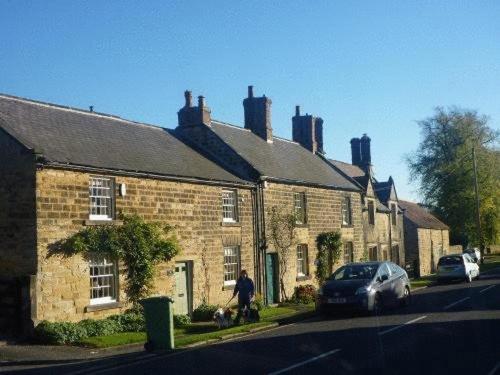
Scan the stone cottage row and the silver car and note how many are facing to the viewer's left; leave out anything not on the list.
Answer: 0

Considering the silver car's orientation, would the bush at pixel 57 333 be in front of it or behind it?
behind

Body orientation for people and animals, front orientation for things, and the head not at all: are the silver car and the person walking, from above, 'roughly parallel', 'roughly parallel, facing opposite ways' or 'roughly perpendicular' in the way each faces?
roughly parallel, facing opposite ways

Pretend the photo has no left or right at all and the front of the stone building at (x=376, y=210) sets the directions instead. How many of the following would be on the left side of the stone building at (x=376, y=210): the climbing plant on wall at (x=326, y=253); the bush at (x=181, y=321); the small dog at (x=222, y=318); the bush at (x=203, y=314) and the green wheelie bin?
0

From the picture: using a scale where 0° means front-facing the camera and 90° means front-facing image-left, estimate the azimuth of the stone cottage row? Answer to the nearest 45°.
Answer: approximately 315°

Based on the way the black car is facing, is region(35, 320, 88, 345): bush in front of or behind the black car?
in front

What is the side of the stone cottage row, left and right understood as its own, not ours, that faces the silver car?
left

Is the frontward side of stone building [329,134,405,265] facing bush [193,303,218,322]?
no

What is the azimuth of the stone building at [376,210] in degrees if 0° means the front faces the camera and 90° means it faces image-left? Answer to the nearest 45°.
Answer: approximately 315°

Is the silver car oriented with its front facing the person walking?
no

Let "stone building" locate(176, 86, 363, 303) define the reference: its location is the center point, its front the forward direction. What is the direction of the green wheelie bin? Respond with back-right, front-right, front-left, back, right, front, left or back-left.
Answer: front-right

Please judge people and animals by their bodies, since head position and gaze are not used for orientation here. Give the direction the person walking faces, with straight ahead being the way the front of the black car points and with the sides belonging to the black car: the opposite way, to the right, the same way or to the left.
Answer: the same way

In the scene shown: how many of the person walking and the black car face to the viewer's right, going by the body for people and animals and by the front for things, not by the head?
0

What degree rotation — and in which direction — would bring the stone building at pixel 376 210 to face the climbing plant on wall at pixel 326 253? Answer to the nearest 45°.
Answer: approximately 45° to its right

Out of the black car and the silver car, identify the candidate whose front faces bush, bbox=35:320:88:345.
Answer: the black car

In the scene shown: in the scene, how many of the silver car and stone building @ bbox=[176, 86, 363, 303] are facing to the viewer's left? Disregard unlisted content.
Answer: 0

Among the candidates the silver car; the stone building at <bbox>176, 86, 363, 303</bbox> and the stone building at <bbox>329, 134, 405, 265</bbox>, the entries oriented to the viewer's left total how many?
0
